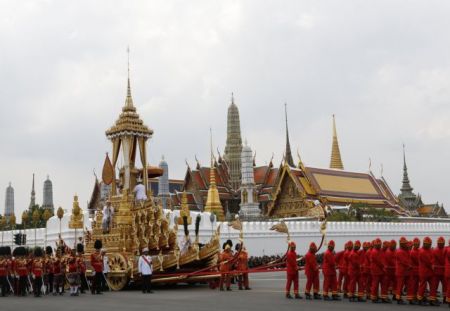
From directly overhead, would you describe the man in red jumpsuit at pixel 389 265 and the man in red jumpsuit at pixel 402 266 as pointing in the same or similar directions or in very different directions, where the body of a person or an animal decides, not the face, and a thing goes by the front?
same or similar directions

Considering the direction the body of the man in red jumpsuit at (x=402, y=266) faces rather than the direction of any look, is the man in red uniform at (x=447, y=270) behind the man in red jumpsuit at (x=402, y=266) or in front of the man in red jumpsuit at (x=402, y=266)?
in front

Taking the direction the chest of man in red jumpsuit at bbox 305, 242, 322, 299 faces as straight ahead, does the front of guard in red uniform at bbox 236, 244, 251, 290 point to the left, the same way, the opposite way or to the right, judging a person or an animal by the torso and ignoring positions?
the same way

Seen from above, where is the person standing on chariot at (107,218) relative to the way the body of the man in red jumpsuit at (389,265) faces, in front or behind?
behind

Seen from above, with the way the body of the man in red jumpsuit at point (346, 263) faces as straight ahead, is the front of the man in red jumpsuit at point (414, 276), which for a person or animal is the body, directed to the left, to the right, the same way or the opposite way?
the same way
